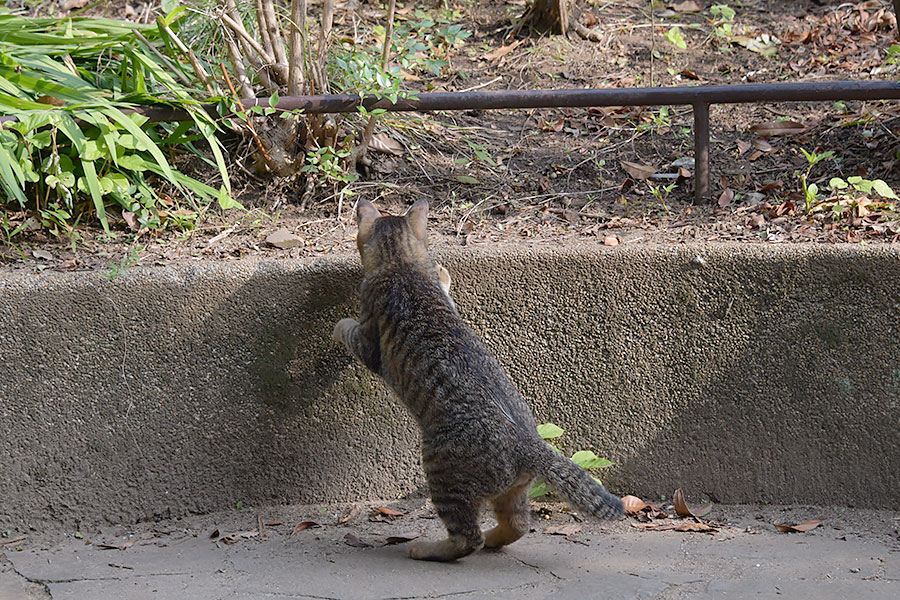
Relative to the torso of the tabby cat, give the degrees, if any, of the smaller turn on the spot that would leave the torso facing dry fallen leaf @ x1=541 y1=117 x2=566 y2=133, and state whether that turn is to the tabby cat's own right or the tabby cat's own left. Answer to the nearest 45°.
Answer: approximately 45° to the tabby cat's own right

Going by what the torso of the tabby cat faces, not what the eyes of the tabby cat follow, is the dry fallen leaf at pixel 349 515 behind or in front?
in front

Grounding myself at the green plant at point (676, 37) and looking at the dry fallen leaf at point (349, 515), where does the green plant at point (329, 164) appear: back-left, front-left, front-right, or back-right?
front-right

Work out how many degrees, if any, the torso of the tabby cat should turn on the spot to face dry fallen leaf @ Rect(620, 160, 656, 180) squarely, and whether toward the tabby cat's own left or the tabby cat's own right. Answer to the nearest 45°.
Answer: approximately 90° to the tabby cat's own right

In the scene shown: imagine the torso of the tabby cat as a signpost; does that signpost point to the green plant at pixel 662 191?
no

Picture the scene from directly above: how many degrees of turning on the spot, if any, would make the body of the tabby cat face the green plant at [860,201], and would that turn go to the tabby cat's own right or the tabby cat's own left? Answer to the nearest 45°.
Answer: approximately 90° to the tabby cat's own right

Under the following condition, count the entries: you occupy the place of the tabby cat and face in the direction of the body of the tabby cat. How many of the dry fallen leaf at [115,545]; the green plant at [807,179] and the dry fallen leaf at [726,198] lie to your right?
2

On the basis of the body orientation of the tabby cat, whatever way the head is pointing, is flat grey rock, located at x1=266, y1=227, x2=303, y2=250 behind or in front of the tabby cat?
in front

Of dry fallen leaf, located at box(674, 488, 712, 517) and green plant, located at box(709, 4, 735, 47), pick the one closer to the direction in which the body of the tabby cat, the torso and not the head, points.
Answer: the green plant

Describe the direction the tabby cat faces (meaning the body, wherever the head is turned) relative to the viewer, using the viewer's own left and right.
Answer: facing away from the viewer and to the left of the viewer

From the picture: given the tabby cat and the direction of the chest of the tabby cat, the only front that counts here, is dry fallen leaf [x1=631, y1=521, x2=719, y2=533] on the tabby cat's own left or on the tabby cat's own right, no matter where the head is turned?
on the tabby cat's own right

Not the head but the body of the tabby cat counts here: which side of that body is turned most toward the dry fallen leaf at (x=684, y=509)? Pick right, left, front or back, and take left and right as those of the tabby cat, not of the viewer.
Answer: right

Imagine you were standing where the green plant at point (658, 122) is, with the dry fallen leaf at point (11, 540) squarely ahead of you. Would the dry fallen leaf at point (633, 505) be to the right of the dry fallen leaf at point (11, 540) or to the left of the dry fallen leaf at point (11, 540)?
left
